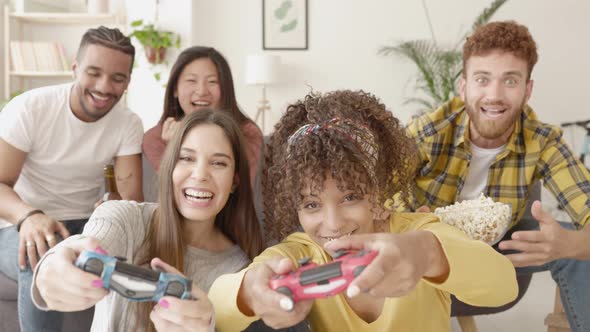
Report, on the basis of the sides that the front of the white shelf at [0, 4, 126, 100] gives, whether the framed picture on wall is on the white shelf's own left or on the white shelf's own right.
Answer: on the white shelf's own left

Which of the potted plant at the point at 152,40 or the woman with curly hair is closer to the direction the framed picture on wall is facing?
the woman with curly hair

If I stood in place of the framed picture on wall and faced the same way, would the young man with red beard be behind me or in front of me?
in front

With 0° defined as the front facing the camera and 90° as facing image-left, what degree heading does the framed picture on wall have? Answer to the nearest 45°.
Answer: approximately 0°

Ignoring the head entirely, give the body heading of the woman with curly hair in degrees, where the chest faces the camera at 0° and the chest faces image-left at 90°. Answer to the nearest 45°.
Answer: approximately 0°

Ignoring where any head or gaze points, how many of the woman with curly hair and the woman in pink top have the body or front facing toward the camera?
2
